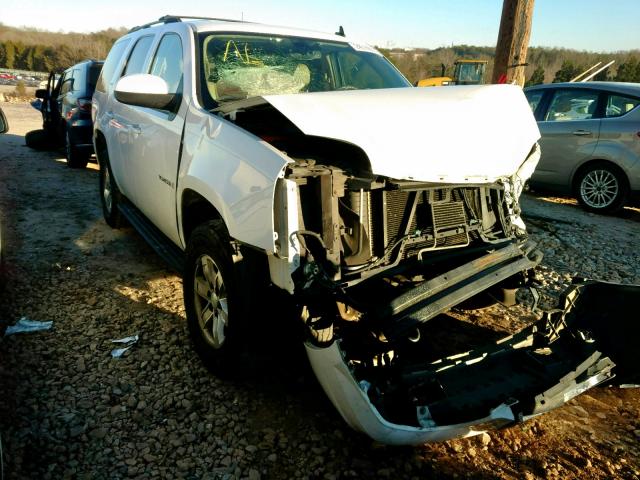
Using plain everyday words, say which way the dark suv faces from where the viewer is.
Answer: facing away from the viewer and to the left of the viewer

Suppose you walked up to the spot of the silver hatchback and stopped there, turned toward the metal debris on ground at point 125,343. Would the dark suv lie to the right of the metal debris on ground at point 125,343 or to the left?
right

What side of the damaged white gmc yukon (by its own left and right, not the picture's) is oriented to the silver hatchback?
left

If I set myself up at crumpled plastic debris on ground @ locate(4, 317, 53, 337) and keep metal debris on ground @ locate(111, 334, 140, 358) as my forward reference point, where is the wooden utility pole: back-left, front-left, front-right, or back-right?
front-left

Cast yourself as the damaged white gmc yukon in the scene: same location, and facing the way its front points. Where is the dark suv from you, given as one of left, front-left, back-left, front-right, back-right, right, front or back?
back

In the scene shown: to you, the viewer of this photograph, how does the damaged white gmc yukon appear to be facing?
facing the viewer and to the right of the viewer
